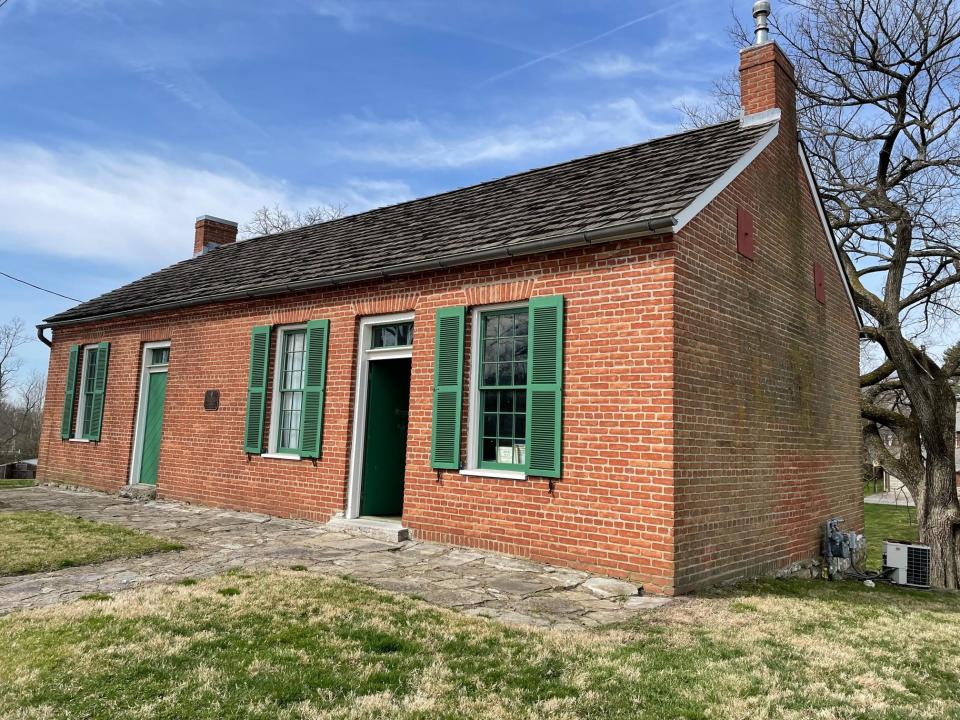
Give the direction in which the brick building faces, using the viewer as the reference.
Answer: facing the viewer and to the left of the viewer

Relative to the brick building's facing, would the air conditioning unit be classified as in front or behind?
behind
